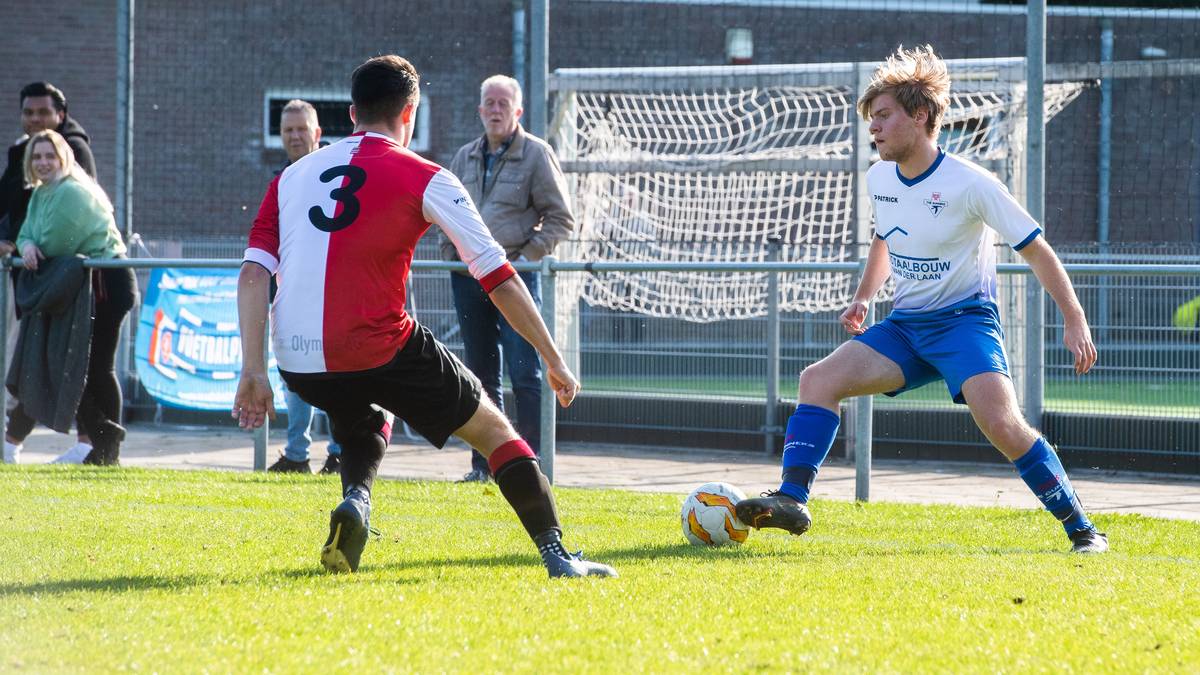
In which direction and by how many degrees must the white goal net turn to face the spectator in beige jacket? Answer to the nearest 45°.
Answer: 0° — it already faces them

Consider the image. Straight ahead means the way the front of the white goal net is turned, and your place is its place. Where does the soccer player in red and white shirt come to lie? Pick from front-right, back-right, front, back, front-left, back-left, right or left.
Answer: front

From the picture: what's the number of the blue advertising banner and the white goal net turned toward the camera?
2

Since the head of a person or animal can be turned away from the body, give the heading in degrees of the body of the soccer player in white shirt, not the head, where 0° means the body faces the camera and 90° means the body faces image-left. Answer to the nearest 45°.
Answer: approximately 45°

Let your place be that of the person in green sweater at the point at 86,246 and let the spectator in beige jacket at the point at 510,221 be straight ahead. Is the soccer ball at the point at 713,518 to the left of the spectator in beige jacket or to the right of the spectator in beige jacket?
right

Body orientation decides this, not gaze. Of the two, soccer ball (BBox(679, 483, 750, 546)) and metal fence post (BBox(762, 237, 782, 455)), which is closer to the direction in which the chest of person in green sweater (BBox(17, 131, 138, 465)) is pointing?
the soccer ball

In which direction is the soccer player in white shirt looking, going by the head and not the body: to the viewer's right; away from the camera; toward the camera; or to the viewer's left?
to the viewer's left

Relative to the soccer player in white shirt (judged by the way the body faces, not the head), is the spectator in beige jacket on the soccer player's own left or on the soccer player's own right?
on the soccer player's own right

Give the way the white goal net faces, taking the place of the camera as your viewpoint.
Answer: facing the viewer
